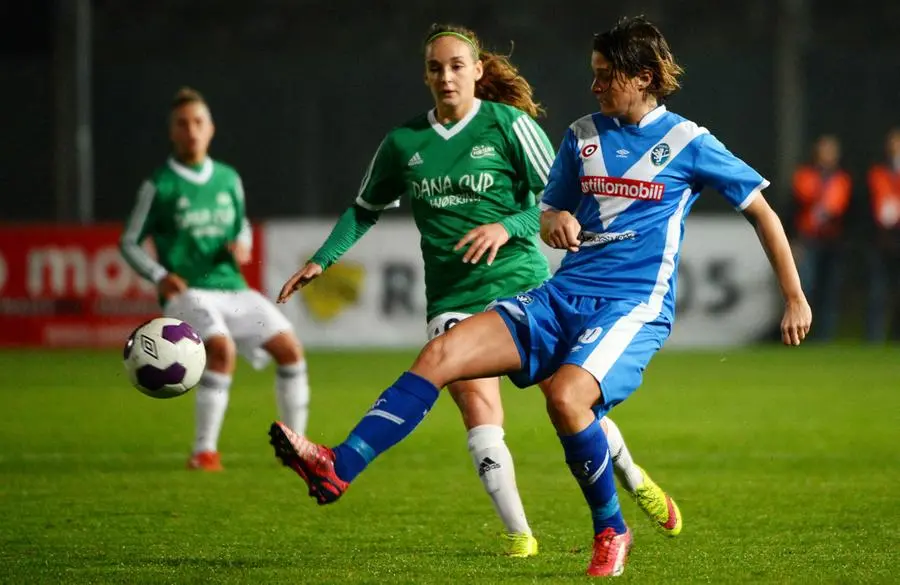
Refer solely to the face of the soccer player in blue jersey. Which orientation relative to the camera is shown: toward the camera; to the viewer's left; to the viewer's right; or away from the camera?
to the viewer's left

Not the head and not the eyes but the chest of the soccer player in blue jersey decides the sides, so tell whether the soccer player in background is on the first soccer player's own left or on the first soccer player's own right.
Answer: on the first soccer player's own right

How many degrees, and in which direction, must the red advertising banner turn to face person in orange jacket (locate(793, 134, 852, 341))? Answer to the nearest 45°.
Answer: approximately 90° to its left

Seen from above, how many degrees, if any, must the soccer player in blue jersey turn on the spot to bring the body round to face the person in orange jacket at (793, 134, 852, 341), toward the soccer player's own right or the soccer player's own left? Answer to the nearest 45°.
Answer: approximately 135° to the soccer player's own right

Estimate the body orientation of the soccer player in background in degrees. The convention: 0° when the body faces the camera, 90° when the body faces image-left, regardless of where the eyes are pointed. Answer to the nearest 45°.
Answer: approximately 0°

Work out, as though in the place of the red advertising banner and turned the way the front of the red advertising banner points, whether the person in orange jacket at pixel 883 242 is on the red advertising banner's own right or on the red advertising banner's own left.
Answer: on the red advertising banner's own left

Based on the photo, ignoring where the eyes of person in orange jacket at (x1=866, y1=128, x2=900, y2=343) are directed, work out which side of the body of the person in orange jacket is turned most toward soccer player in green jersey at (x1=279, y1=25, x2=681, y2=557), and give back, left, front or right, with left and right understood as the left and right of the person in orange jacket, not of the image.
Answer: front

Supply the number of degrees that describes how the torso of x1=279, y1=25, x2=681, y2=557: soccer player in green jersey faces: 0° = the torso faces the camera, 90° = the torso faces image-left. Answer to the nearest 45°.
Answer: approximately 0°
